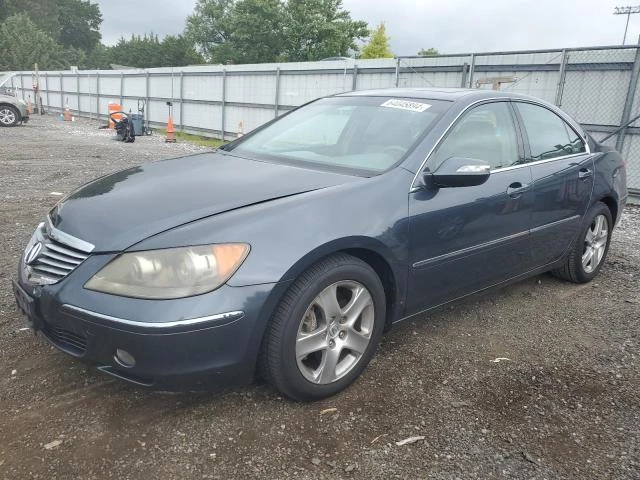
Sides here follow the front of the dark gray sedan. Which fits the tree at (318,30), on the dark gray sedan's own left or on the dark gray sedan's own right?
on the dark gray sedan's own right

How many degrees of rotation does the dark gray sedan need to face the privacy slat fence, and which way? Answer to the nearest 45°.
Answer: approximately 135° to its right

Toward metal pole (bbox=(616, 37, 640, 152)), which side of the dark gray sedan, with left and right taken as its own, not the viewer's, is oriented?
back

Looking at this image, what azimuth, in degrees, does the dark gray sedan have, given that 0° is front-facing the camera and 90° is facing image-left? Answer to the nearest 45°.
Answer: approximately 45°

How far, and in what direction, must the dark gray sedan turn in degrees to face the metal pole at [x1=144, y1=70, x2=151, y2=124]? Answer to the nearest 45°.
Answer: approximately 135° to its right

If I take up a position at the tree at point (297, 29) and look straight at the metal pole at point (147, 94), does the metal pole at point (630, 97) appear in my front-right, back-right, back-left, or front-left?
front-left

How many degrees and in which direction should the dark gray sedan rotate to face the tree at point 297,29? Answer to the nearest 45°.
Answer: approximately 135° to its right

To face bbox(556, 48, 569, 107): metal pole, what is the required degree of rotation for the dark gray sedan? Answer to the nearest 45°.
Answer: approximately 180°
